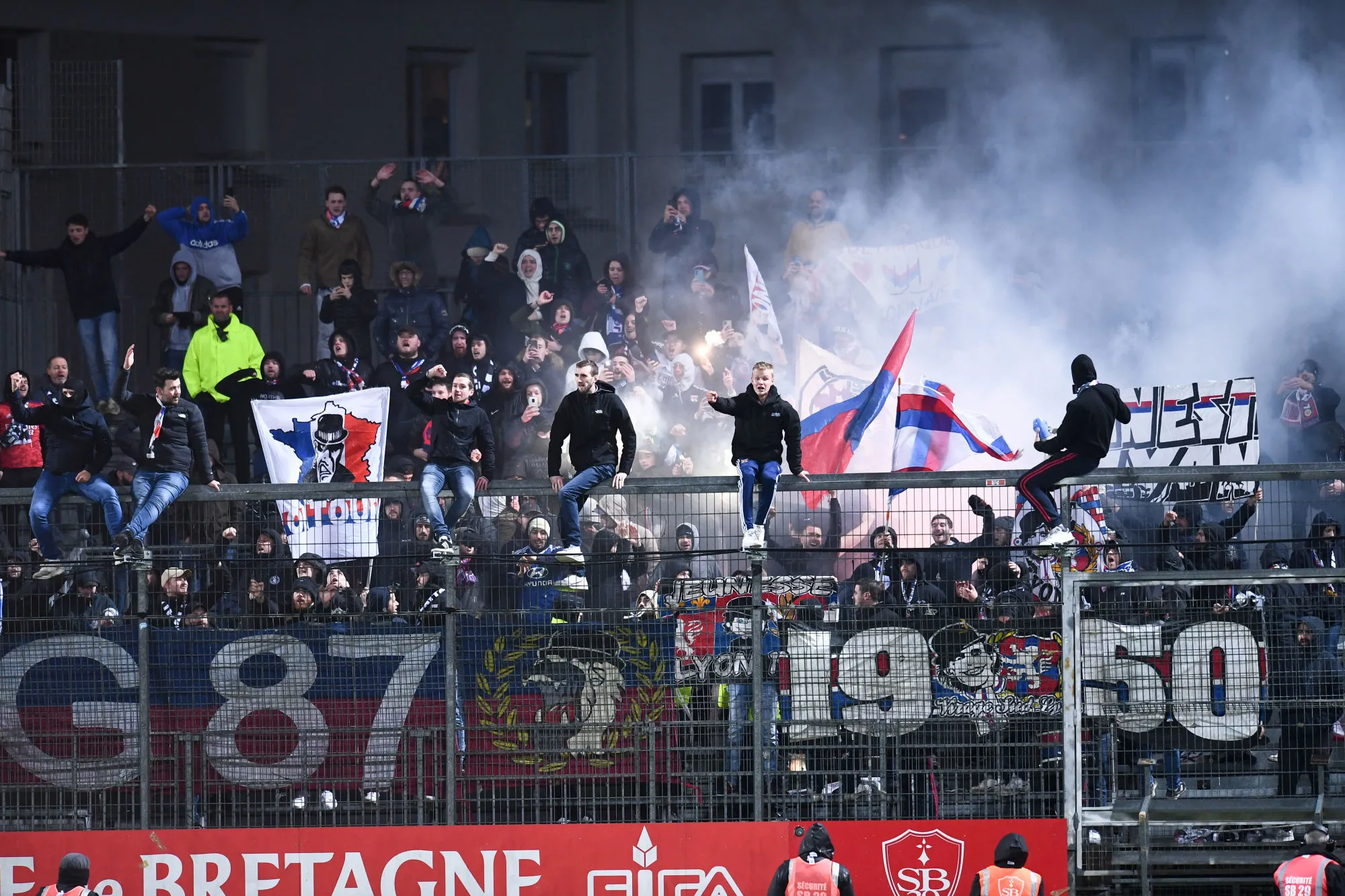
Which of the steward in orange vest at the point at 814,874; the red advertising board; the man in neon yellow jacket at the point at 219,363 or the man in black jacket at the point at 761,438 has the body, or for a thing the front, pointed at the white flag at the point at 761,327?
the steward in orange vest

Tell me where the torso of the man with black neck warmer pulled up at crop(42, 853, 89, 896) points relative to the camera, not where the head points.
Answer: away from the camera

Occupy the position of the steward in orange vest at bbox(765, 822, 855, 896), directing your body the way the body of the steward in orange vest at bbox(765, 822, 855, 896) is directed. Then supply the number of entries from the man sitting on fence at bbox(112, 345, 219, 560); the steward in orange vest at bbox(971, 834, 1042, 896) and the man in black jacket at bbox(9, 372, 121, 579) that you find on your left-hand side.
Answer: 2

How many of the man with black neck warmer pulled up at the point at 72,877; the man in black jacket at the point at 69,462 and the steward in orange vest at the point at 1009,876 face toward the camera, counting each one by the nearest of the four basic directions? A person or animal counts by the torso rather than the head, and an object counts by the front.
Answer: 1

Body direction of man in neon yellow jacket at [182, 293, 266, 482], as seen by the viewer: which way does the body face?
toward the camera

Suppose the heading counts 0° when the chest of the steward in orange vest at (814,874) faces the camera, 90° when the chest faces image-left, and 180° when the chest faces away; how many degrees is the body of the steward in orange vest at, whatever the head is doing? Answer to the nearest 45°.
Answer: approximately 180°

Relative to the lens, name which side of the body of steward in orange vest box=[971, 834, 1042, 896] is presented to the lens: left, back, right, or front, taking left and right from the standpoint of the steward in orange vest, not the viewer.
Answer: back

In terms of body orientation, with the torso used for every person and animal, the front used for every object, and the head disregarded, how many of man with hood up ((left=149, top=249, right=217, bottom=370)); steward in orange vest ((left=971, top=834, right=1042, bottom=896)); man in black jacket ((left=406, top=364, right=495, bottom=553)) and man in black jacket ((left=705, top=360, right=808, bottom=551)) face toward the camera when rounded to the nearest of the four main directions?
3

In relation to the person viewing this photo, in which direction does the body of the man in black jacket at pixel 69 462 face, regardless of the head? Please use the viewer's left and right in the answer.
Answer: facing the viewer

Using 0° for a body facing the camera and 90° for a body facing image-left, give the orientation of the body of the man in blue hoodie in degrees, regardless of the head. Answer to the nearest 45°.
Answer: approximately 0°

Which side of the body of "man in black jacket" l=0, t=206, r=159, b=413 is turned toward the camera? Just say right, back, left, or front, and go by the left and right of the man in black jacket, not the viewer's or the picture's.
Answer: front

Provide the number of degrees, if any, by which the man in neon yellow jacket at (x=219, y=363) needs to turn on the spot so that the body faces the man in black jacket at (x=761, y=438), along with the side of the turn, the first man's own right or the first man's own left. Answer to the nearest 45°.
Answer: approximately 45° to the first man's own left

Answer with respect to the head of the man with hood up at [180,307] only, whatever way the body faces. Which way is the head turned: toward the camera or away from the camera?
toward the camera

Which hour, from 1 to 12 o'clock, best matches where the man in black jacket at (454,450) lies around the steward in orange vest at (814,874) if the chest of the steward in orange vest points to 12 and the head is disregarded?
The man in black jacket is roughly at 10 o'clock from the steward in orange vest.

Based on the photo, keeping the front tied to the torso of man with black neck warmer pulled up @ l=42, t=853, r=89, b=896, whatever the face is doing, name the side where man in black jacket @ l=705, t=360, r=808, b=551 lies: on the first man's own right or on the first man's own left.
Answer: on the first man's own right

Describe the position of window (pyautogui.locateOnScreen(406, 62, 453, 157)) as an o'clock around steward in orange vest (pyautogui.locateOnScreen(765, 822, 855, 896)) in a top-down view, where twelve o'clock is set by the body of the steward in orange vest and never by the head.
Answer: The window is roughly at 11 o'clock from the steward in orange vest.

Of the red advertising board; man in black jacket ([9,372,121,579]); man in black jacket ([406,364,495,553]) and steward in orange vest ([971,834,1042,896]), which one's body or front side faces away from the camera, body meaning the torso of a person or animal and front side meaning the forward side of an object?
the steward in orange vest

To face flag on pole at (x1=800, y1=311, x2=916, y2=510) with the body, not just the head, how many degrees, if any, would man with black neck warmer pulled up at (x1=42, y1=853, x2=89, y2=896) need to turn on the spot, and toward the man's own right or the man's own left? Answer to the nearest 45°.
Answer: approximately 45° to the man's own right

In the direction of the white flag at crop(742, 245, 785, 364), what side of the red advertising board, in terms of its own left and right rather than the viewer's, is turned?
back
